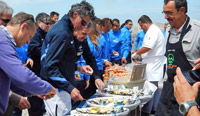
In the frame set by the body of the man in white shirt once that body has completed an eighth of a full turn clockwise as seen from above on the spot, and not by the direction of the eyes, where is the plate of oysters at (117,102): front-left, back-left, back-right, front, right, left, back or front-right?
back-left

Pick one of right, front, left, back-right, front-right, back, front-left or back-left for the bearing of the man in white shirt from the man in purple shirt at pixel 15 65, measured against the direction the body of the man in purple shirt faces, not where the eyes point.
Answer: front-left

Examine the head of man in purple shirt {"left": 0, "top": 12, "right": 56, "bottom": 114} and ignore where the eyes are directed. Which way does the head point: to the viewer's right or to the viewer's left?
to the viewer's right

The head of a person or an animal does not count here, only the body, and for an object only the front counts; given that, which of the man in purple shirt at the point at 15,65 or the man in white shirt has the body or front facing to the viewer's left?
the man in white shirt

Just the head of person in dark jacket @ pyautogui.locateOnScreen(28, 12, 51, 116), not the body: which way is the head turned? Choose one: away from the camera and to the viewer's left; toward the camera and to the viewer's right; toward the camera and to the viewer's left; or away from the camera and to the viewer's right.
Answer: toward the camera and to the viewer's right

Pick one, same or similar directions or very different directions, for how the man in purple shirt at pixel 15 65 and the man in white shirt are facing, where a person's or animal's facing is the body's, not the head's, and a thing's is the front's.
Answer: very different directions

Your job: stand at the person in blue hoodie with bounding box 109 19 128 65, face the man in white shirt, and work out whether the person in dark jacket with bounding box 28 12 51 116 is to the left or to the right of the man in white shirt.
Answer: right

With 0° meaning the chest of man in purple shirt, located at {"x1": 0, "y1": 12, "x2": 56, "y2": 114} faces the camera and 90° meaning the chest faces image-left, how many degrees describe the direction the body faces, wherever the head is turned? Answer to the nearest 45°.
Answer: approximately 270°

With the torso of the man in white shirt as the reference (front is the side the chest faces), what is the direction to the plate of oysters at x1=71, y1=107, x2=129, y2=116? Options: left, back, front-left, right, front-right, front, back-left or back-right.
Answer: left

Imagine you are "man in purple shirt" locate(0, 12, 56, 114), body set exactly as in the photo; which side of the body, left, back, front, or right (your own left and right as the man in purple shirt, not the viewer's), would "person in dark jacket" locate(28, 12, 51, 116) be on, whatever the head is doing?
left

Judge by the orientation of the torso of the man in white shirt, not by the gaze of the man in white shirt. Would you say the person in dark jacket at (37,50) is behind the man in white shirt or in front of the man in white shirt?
in front

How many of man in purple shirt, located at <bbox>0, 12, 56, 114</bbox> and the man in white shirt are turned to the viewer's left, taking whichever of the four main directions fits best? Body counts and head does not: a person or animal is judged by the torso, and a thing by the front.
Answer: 1

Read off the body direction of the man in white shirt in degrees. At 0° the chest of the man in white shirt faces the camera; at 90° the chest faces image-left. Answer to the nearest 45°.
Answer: approximately 90°
